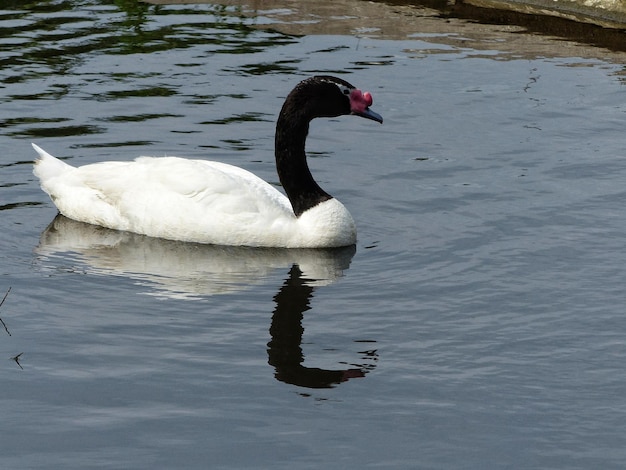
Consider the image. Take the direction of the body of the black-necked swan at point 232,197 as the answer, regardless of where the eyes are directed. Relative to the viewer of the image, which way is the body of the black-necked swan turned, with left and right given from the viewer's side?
facing to the right of the viewer
